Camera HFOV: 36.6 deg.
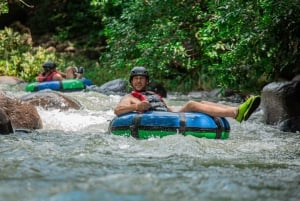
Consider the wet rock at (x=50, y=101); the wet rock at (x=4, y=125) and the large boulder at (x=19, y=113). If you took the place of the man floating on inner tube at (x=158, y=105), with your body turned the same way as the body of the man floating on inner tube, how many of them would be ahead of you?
0

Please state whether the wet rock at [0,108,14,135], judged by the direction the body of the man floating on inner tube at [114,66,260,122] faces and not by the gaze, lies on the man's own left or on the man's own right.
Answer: on the man's own right

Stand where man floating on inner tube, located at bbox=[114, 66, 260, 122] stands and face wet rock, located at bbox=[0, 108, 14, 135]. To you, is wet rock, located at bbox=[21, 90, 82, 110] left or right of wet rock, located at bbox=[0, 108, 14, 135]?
right

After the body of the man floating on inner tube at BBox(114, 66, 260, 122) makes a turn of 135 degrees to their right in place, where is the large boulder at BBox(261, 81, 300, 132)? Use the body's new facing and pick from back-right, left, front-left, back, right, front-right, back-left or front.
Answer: back-right

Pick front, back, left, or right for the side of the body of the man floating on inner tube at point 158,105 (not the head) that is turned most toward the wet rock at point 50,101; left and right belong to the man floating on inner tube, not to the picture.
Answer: back

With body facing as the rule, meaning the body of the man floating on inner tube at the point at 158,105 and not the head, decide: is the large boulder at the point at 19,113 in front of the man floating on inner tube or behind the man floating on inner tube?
behind

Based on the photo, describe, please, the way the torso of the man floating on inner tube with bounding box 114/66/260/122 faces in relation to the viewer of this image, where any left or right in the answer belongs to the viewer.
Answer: facing the viewer and to the right of the viewer

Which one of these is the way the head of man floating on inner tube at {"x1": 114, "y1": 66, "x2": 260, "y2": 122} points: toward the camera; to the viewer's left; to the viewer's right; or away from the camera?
toward the camera
